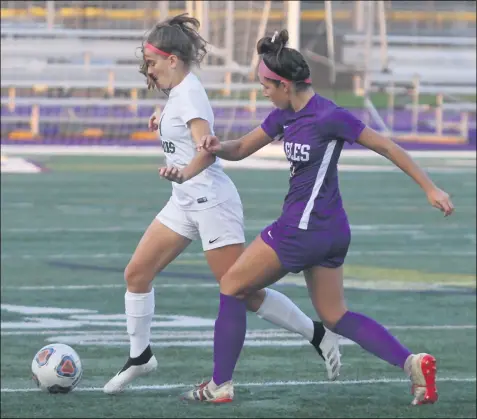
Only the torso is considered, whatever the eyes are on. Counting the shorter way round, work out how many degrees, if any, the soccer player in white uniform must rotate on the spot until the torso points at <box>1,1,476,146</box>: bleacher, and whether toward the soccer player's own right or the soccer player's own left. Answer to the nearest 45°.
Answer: approximately 90° to the soccer player's own right

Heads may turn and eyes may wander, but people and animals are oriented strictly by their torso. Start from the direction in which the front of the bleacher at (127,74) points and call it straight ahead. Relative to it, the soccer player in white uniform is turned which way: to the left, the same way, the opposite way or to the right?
to the right

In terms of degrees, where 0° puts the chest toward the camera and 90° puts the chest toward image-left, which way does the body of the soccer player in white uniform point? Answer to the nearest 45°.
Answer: approximately 90°

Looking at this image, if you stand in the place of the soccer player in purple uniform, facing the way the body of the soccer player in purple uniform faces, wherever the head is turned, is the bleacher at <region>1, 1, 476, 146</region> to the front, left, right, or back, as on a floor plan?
right

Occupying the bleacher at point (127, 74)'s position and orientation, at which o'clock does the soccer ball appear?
The soccer ball is roughly at 12 o'clock from the bleacher.

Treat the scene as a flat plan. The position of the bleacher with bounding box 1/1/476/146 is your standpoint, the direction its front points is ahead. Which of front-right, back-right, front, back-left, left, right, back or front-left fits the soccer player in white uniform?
front

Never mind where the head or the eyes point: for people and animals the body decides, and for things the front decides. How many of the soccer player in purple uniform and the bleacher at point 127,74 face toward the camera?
1

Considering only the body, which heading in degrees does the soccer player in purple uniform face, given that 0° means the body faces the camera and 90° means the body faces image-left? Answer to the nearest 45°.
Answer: approximately 90°

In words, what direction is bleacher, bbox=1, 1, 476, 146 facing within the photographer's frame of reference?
facing the viewer

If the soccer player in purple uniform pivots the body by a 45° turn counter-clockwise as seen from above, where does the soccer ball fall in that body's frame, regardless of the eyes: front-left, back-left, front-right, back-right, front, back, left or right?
right

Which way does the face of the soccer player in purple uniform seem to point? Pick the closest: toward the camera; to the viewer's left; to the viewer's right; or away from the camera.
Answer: to the viewer's left
